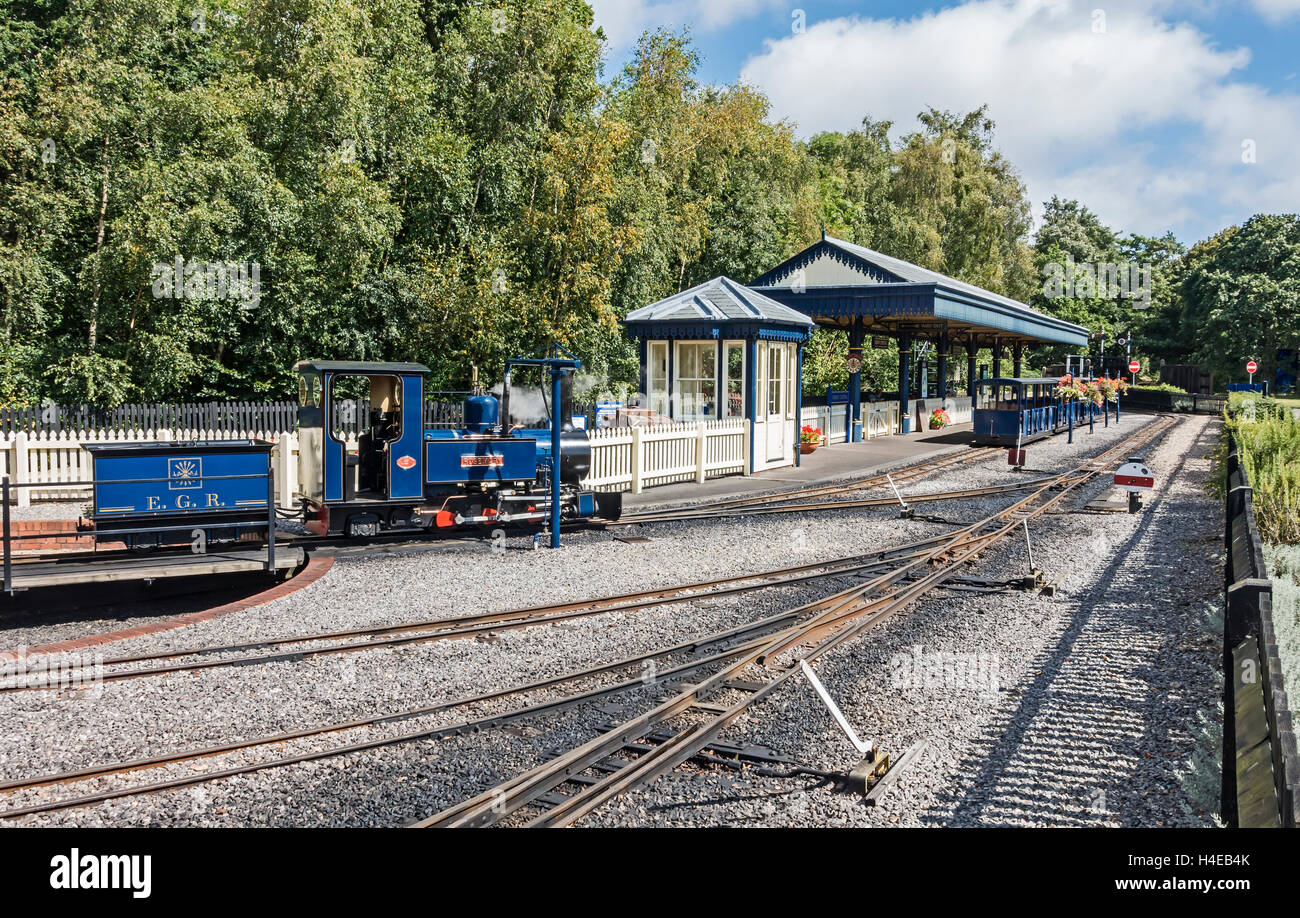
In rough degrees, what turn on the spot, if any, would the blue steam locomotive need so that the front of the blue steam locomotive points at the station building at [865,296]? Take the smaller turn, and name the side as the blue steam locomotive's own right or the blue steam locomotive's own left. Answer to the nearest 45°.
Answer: approximately 45° to the blue steam locomotive's own left

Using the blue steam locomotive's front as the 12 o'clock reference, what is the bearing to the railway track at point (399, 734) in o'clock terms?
The railway track is roughly at 3 o'clock from the blue steam locomotive.

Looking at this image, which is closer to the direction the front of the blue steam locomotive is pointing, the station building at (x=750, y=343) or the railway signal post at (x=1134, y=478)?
the railway signal post

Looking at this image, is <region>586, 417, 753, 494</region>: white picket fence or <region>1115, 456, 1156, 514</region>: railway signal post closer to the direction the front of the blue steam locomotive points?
the railway signal post

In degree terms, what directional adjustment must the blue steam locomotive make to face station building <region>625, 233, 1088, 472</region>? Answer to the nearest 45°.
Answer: approximately 45° to its left

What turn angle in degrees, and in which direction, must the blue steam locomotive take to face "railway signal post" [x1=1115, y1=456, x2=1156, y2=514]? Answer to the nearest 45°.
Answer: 0° — it already faces it

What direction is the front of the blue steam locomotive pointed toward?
to the viewer's right

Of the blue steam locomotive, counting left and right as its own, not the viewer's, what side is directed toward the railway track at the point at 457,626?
right

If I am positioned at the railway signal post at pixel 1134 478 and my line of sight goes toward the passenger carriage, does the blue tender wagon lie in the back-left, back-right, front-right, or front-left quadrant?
back-left
